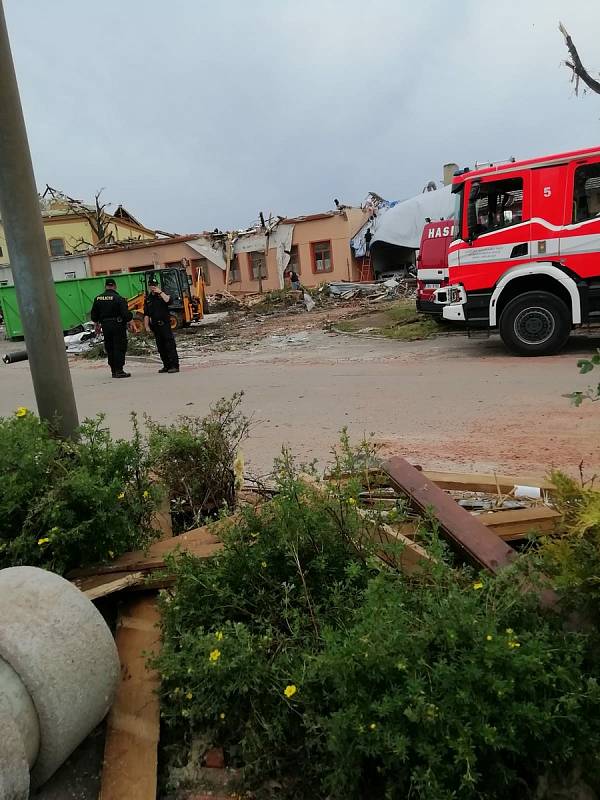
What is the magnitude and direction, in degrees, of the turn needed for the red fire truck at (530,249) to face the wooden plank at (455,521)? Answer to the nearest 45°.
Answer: approximately 90° to its left

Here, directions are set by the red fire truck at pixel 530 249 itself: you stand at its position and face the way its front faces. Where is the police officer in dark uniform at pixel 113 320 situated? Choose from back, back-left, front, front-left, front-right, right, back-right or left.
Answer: front

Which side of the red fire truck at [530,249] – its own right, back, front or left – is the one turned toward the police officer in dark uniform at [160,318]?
front

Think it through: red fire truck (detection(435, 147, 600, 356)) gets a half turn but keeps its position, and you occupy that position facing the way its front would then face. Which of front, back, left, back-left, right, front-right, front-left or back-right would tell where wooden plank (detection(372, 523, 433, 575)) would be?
right

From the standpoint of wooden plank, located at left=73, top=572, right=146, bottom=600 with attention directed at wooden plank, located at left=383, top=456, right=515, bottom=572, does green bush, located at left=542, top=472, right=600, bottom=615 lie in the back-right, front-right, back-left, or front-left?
front-right

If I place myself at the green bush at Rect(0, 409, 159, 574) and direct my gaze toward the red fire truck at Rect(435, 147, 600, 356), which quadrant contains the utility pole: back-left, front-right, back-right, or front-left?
front-left

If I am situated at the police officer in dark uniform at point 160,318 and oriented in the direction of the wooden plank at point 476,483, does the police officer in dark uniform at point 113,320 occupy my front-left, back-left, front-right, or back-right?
back-right

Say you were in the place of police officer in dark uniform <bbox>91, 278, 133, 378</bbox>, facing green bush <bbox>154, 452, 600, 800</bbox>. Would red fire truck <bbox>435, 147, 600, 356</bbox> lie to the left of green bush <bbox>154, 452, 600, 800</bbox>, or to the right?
left

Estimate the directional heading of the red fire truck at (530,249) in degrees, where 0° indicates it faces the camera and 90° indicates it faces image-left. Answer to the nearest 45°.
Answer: approximately 90°

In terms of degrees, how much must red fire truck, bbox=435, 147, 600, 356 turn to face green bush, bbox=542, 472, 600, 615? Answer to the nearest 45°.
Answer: approximately 90° to its left

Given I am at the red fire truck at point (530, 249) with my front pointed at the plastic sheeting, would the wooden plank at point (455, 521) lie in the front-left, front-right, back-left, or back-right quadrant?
back-left
